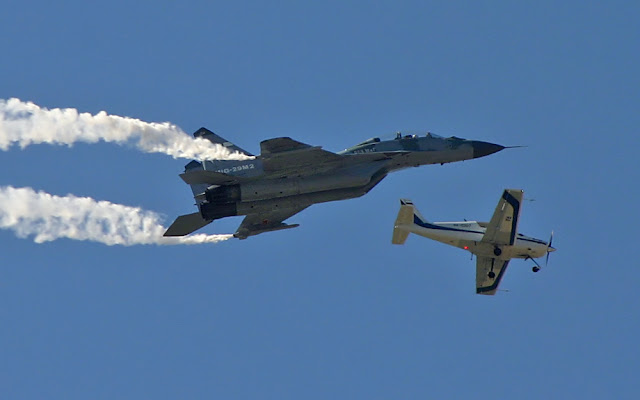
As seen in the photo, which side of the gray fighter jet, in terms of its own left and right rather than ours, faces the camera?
right
